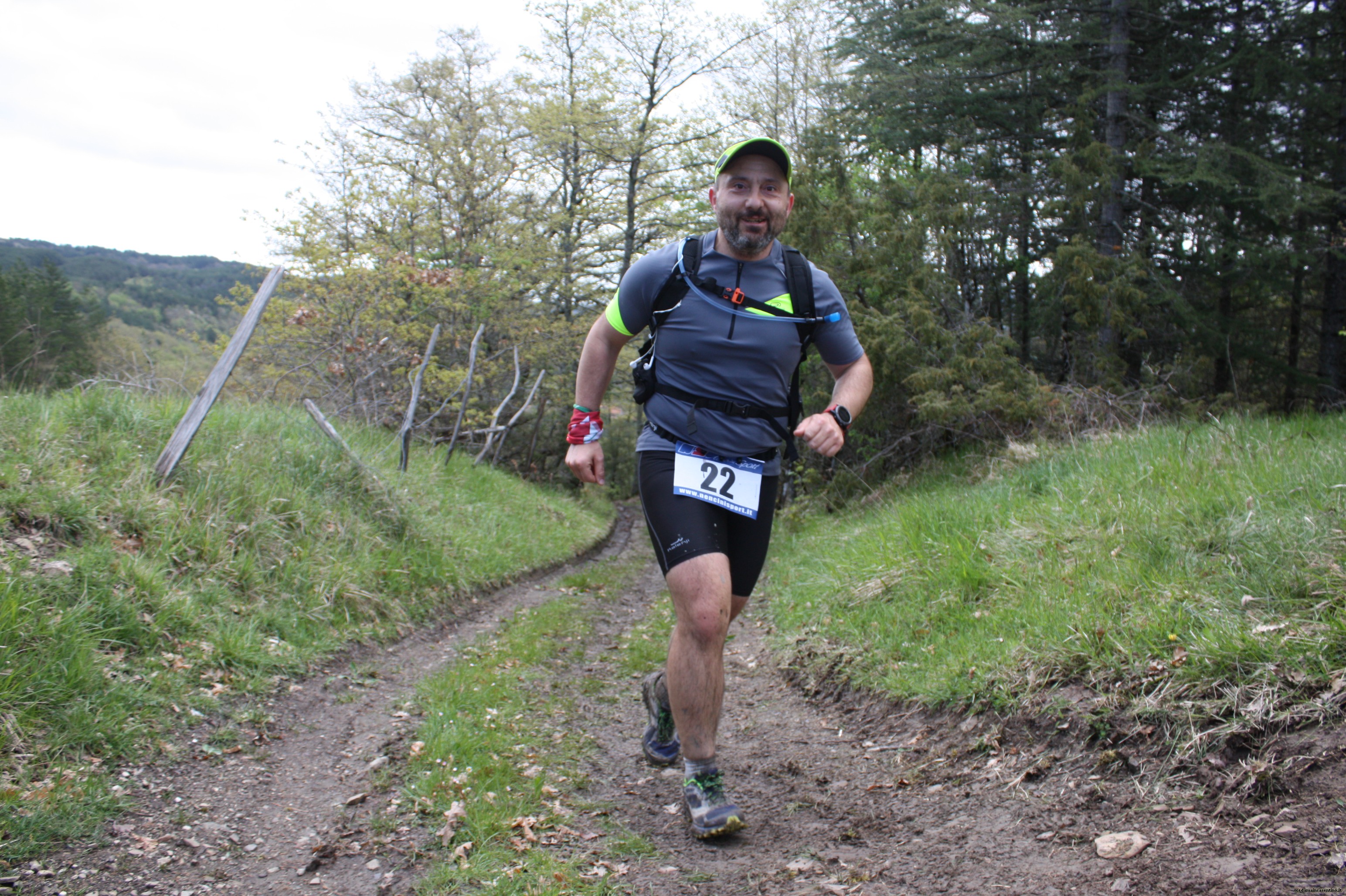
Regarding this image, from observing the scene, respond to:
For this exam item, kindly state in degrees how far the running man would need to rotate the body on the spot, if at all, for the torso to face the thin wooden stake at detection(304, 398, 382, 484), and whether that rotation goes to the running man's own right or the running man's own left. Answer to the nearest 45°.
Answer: approximately 135° to the running man's own right

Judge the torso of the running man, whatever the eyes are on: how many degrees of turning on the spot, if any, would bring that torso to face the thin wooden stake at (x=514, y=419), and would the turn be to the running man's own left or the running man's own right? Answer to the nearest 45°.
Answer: approximately 180°

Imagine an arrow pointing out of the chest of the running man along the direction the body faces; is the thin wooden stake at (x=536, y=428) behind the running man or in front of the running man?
behind

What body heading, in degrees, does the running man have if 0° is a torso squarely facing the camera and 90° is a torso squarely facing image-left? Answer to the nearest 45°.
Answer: approximately 0°

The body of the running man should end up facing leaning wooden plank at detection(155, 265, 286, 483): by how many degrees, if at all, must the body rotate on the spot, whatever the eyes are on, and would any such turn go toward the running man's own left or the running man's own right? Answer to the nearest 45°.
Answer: approximately 135° to the running man's own right
